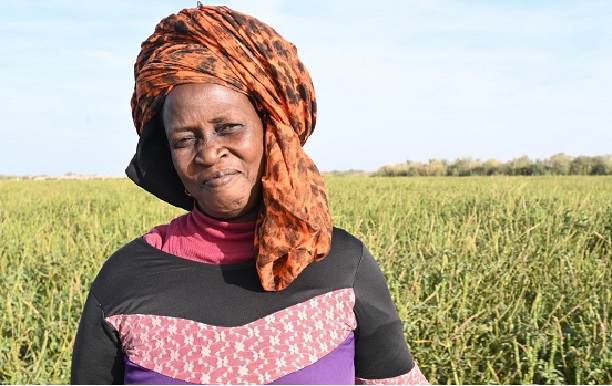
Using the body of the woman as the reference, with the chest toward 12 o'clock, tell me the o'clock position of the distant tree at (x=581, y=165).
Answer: The distant tree is roughly at 7 o'clock from the woman.

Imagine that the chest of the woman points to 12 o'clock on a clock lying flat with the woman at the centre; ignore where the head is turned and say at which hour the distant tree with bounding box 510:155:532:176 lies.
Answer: The distant tree is roughly at 7 o'clock from the woman.

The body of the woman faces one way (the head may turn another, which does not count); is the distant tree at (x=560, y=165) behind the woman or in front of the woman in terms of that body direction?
behind

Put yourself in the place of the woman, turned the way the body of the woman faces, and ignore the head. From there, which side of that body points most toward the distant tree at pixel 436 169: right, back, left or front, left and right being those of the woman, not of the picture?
back

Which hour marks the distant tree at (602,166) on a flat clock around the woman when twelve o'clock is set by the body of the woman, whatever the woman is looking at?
The distant tree is roughly at 7 o'clock from the woman.

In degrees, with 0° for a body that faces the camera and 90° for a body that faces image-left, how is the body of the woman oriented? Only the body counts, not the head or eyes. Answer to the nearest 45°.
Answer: approximately 0°
